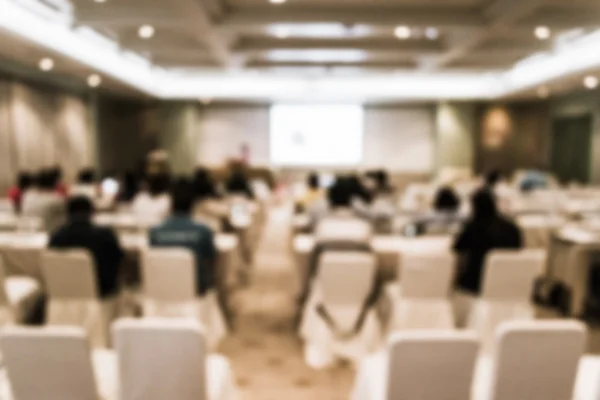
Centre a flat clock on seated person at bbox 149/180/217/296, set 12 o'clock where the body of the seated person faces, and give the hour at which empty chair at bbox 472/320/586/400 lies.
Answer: The empty chair is roughly at 5 o'clock from the seated person.

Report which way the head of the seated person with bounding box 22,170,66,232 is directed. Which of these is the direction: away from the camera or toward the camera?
away from the camera

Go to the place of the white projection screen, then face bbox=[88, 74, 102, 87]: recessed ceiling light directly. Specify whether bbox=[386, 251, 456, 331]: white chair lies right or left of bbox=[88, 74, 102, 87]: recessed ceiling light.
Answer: left

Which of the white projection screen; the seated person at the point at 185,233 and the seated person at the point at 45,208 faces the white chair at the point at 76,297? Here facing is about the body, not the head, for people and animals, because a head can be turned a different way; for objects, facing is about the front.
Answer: the white projection screen

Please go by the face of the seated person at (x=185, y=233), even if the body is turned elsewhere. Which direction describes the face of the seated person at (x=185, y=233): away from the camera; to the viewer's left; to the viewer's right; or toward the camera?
away from the camera

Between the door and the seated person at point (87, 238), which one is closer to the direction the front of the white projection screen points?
the seated person

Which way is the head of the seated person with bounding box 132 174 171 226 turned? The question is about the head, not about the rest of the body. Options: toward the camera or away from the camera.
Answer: away from the camera

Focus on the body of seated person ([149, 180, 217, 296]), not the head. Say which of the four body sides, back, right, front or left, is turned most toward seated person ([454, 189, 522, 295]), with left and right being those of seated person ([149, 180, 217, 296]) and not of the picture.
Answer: right

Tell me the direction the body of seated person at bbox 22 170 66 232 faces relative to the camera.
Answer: away from the camera

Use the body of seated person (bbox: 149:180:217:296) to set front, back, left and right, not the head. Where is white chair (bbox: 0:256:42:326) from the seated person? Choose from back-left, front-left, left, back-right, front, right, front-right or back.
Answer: left

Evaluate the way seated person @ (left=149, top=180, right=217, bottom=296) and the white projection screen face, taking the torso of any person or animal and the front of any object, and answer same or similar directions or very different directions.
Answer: very different directions

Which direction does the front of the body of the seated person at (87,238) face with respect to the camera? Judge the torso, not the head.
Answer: away from the camera

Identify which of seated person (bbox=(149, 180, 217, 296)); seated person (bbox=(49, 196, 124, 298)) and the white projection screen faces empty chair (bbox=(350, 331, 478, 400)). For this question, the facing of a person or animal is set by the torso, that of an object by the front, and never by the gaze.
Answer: the white projection screen

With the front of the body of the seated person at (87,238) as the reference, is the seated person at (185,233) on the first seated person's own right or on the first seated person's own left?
on the first seated person's own right

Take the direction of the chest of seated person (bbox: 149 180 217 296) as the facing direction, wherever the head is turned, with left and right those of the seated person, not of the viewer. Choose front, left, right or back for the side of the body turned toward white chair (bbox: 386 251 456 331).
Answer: right

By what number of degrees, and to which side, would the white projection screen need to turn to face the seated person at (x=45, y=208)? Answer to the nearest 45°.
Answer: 0° — it already faces them

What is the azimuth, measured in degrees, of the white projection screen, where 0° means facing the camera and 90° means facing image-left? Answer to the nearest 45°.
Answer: approximately 0°

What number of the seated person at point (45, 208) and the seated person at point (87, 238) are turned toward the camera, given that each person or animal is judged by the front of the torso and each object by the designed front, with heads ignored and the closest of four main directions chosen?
0
